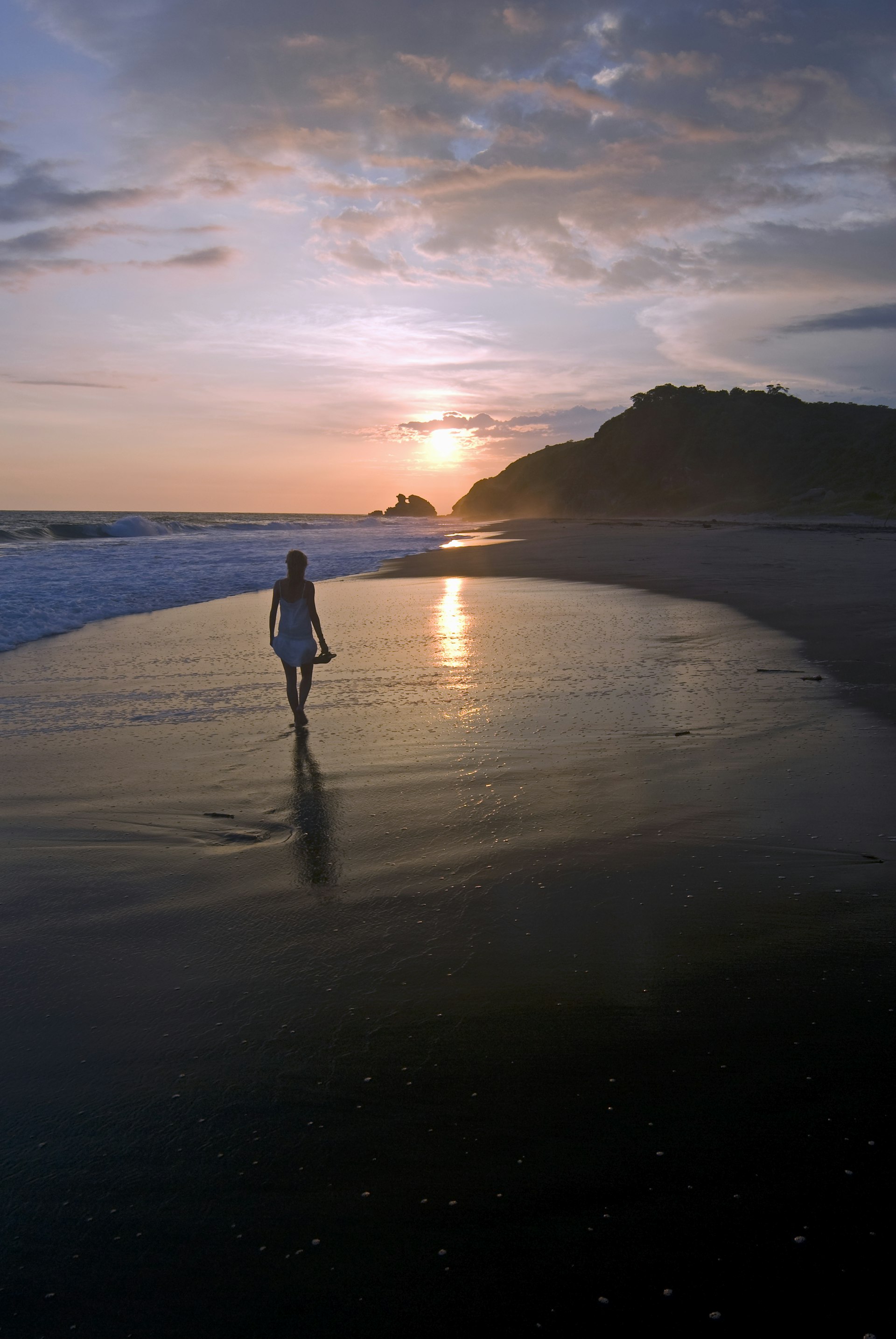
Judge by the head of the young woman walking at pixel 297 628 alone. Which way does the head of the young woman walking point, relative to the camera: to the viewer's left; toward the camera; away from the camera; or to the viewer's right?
away from the camera

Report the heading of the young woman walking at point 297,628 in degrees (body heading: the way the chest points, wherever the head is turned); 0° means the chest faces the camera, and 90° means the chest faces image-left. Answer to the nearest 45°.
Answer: approximately 180°
